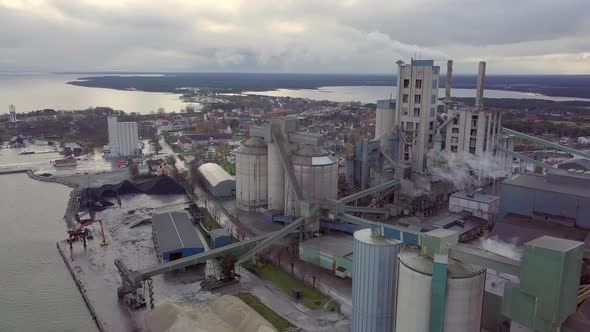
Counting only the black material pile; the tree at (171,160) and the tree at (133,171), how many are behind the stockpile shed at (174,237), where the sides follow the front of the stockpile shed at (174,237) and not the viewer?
3

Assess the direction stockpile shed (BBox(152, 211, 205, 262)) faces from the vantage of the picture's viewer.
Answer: facing the viewer

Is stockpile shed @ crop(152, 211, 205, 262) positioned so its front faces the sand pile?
yes

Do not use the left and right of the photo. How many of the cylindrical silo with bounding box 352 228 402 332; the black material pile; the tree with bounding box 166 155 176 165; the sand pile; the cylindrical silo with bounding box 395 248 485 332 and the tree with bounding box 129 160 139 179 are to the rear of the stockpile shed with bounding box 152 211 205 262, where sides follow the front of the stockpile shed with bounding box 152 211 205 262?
3

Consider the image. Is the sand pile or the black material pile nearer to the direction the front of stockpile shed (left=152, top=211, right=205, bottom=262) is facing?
the sand pile

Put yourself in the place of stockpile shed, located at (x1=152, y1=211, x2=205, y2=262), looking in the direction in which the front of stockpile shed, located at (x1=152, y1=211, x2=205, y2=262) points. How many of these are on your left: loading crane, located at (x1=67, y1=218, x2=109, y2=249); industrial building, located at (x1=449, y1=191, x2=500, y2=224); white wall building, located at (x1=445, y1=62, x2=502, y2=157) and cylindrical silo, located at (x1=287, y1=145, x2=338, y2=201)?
3

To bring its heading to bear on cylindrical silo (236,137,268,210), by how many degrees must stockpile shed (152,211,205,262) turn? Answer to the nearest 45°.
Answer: approximately 135° to its left

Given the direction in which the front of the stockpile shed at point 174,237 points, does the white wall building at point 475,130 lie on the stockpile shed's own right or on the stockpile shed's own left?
on the stockpile shed's own left

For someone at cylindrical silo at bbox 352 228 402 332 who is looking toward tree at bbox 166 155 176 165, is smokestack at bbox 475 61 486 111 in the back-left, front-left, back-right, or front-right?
front-right

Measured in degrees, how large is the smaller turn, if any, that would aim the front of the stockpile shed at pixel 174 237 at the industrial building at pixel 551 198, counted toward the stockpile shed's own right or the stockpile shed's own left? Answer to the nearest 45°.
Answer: approximately 90° to the stockpile shed's own left

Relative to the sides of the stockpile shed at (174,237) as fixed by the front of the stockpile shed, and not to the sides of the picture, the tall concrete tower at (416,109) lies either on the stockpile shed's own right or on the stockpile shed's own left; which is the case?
on the stockpile shed's own left

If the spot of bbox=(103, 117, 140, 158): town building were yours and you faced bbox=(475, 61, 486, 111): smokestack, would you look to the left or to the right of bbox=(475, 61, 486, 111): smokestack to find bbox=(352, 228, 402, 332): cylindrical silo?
right

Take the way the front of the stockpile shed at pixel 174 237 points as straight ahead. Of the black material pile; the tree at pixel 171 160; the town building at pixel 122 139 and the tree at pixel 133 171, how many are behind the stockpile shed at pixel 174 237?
4

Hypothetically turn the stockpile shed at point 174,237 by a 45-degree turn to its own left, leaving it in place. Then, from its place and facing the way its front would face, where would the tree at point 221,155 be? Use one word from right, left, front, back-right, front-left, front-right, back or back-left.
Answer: back-left

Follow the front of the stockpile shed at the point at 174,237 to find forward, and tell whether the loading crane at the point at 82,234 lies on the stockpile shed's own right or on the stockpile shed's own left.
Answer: on the stockpile shed's own right

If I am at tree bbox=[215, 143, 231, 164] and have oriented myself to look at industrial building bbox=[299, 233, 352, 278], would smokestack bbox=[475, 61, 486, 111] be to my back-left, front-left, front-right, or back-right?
front-left

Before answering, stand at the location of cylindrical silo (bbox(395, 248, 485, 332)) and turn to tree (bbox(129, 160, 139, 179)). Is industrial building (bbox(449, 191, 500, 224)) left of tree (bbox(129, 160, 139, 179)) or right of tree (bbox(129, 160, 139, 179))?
right

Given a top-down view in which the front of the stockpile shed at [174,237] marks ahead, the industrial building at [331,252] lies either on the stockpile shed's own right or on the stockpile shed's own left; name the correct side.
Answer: on the stockpile shed's own left

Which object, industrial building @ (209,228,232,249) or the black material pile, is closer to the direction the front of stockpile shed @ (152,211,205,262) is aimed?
the industrial building
